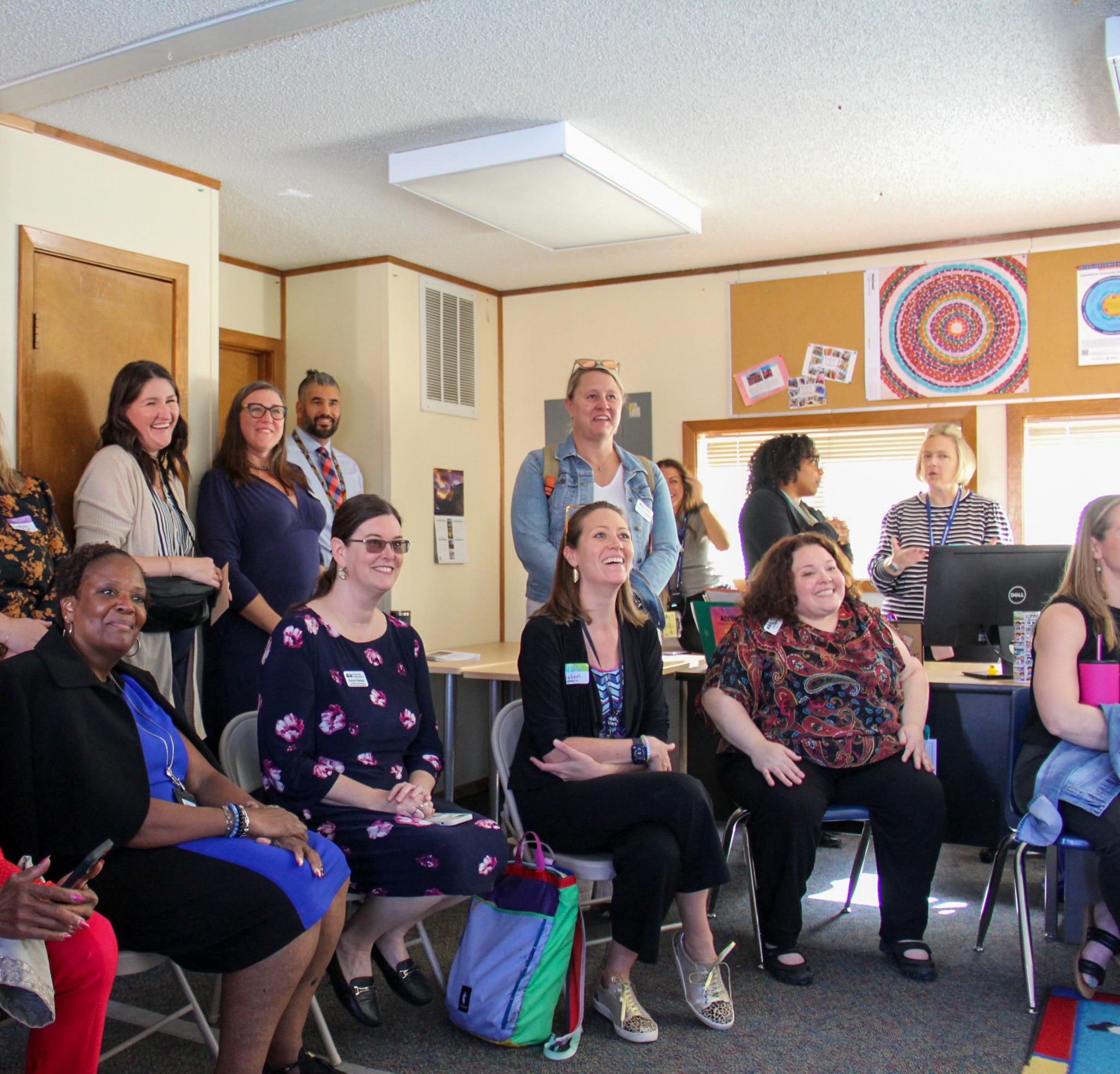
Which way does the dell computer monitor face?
away from the camera

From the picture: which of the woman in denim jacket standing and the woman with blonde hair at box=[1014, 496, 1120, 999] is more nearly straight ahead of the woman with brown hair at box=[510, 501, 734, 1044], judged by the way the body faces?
the woman with blonde hair

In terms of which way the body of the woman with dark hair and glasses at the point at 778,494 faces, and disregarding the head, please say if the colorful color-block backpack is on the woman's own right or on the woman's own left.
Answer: on the woman's own right

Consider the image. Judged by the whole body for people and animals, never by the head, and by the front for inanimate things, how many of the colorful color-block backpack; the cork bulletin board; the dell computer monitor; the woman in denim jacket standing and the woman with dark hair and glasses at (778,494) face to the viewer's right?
1

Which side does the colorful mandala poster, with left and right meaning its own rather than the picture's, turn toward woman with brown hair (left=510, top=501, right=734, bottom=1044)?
front

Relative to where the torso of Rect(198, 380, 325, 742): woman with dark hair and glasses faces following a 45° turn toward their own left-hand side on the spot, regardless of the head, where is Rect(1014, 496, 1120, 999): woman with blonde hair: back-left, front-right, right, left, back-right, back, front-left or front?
front-right

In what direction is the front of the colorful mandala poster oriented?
toward the camera

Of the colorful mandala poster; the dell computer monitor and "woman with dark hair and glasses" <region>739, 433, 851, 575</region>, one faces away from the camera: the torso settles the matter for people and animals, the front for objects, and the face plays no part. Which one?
the dell computer monitor

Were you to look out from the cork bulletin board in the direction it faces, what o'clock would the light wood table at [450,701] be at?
The light wood table is roughly at 1 o'clock from the cork bulletin board.

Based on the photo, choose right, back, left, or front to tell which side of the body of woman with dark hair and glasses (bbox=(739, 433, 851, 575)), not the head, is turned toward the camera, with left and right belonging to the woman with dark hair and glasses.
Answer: right

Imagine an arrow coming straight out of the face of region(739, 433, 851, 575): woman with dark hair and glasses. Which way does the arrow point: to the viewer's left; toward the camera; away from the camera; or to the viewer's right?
to the viewer's right

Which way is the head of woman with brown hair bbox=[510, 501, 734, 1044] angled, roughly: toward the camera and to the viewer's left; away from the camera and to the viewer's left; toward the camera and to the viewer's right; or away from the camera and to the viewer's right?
toward the camera and to the viewer's right

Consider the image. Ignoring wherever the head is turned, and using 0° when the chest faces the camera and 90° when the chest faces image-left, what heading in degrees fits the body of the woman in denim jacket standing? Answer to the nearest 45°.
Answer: approximately 0°

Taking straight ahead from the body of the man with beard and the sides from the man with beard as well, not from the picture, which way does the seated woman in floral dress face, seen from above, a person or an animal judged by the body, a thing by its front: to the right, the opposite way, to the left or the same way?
the same way

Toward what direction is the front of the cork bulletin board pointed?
toward the camera

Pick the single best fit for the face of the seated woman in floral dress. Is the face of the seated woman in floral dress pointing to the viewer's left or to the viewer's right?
to the viewer's right

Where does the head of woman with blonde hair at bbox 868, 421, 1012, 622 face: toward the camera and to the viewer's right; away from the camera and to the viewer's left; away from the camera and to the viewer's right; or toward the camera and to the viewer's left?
toward the camera and to the viewer's left

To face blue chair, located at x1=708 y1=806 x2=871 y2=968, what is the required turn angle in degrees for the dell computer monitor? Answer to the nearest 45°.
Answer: approximately 135° to its left

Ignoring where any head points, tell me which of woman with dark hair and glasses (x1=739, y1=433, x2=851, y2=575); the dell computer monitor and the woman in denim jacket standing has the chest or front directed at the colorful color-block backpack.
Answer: the woman in denim jacket standing

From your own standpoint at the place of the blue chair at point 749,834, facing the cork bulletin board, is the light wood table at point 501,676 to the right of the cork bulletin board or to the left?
left
